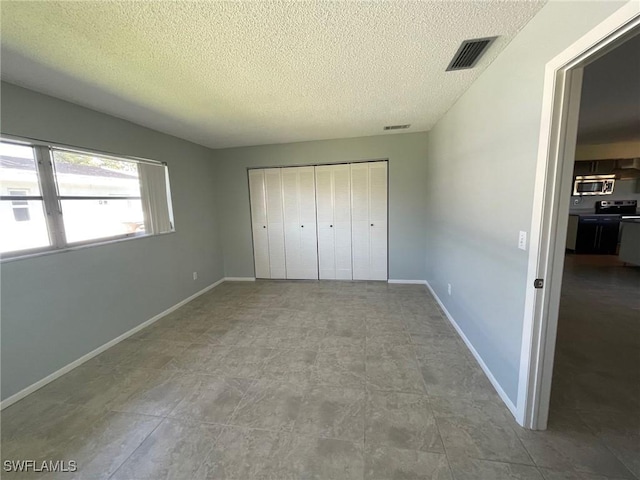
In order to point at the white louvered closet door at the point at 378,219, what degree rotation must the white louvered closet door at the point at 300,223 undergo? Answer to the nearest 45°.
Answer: approximately 90° to its left

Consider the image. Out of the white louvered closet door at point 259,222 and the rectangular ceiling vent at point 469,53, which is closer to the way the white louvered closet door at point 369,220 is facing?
the rectangular ceiling vent

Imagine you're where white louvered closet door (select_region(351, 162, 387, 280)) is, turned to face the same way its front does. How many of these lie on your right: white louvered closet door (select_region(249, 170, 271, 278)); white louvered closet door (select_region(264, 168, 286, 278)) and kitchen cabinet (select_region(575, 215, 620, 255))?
2

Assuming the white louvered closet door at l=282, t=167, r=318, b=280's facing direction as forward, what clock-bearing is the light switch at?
The light switch is roughly at 11 o'clock from the white louvered closet door.

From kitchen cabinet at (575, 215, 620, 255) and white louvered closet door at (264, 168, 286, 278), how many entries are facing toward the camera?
2

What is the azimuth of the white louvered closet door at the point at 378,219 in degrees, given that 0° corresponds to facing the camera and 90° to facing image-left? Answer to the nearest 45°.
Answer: approximately 0°

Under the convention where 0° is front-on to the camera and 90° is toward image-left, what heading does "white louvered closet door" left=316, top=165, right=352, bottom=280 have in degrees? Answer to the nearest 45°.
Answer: approximately 0°

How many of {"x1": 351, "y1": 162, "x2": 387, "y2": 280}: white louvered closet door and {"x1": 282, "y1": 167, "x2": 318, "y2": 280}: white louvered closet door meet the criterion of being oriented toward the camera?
2

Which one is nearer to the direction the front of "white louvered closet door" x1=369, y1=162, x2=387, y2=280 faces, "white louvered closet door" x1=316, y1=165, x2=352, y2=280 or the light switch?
the light switch

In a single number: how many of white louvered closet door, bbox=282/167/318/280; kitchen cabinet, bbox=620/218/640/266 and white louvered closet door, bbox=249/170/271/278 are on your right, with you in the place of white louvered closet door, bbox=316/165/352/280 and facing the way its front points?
2

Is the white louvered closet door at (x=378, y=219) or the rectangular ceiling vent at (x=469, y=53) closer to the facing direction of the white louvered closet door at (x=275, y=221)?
the rectangular ceiling vent

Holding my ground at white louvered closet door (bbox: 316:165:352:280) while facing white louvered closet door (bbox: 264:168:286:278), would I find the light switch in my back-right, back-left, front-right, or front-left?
back-left

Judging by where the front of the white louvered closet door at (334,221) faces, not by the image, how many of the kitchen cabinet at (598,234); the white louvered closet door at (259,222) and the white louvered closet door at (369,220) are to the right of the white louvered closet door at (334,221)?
1

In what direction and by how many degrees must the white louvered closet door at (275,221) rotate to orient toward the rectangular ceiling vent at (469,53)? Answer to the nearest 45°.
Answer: approximately 45° to its left

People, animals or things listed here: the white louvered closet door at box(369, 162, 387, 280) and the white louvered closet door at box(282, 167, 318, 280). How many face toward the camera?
2
